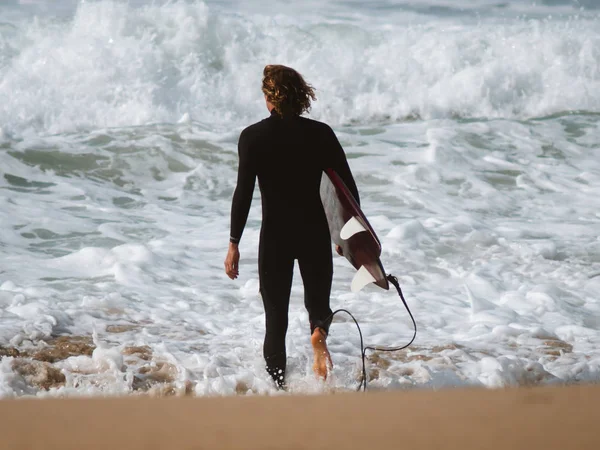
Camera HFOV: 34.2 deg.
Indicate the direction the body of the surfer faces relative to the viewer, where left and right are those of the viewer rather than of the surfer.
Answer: facing away from the viewer
